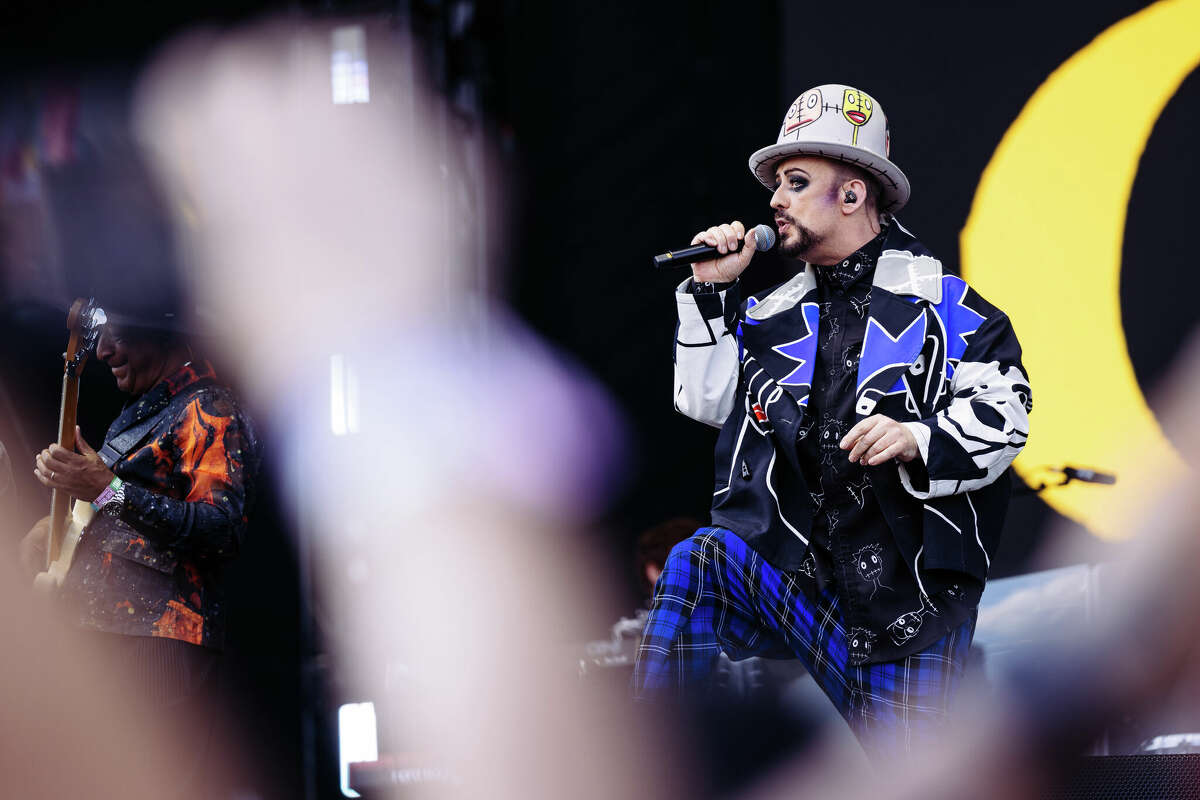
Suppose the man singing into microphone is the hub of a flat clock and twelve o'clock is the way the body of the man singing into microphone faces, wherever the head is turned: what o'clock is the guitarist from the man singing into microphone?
The guitarist is roughly at 2 o'clock from the man singing into microphone.

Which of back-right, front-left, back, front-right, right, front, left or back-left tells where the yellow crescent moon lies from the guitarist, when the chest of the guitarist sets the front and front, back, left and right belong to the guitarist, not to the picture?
back

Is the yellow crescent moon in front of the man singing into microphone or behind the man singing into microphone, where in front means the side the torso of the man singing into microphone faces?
behind

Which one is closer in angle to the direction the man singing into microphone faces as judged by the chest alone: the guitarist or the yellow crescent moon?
the guitarist

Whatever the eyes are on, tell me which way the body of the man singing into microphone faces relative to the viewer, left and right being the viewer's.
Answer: facing the viewer and to the left of the viewer

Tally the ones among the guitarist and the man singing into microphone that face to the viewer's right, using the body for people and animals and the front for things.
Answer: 0
